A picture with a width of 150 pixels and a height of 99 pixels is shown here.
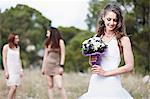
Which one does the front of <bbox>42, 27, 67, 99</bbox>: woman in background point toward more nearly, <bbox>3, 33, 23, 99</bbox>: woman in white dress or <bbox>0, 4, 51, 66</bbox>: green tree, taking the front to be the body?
the woman in white dress

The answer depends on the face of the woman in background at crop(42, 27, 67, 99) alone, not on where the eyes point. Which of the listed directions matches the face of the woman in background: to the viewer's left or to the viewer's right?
to the viewer's left

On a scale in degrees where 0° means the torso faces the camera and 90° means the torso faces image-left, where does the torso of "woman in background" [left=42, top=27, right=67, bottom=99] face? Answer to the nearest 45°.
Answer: approximately 45°

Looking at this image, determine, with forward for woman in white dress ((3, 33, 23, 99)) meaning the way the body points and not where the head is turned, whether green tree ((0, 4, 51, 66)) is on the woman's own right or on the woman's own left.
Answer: on the woman's own left

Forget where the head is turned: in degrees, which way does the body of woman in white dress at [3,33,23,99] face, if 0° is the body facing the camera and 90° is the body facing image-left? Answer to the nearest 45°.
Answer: approximately 315°

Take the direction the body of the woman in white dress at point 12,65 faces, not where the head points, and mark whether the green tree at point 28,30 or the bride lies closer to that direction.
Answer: the bride

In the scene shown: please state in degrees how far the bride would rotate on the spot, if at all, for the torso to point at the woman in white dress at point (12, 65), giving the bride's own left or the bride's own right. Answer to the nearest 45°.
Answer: approximately 90° to the bride's own right
